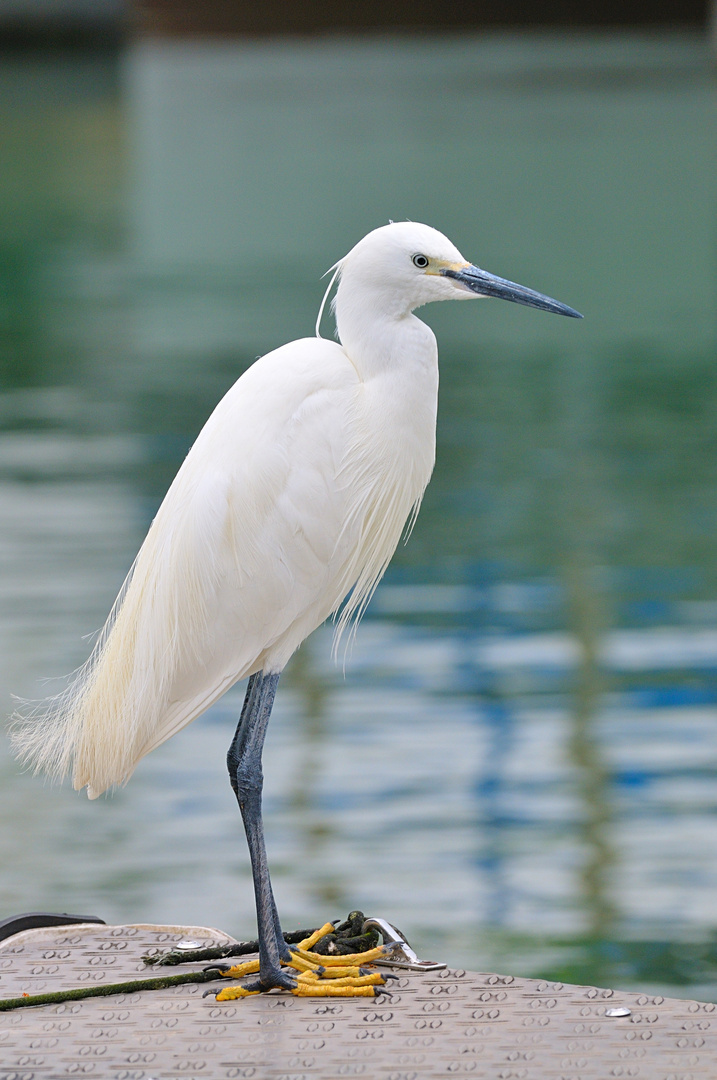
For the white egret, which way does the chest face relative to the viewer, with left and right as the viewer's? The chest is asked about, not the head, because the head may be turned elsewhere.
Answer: facing to the right of the viewer
